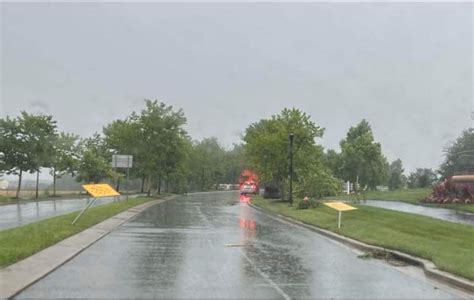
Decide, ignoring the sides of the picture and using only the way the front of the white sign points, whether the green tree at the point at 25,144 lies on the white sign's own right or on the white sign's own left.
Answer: on the white sign's own right

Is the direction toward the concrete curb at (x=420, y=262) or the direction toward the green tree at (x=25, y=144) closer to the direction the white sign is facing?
the concrete curb

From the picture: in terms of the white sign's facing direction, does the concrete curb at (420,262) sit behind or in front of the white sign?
in front

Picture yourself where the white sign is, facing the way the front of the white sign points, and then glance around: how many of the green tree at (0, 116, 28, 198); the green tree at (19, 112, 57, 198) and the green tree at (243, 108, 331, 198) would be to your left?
1

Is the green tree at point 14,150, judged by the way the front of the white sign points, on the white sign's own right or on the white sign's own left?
on the white sign's own right

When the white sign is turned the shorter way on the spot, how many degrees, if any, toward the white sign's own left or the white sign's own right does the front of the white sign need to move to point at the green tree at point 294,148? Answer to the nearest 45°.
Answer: approximately 90° to the white sign's own left

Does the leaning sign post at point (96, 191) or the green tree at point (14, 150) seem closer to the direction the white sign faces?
the leaning sign post

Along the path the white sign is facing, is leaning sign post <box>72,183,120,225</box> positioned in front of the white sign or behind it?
in front

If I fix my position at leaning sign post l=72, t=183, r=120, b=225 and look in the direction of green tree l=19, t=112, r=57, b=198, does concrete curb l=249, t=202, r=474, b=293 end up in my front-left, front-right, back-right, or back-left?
back-right
